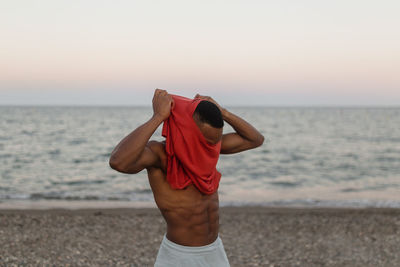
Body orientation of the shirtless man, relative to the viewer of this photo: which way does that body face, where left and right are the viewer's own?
facing the viewer and to the right of the viewer
